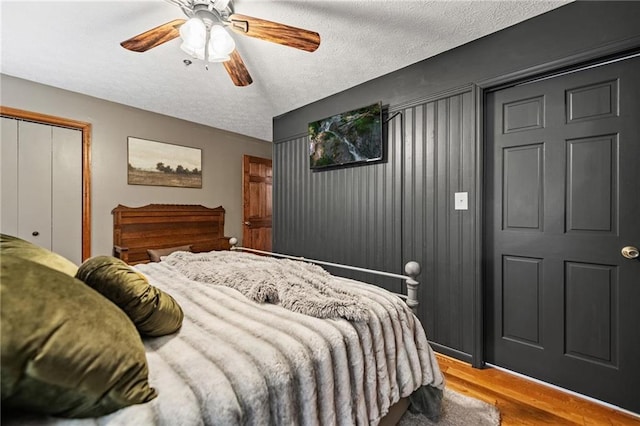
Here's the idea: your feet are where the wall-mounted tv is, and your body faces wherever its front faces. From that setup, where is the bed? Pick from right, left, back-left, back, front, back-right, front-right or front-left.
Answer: front-left

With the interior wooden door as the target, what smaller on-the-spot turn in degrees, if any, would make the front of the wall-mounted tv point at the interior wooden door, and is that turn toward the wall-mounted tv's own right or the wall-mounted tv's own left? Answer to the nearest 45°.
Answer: approximately 90° to the wall-mounted tv's own right

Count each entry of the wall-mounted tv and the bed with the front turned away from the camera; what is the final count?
0

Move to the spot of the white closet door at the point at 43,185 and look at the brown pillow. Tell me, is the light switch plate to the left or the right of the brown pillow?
right

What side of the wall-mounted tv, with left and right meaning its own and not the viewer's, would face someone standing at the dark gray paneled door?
left

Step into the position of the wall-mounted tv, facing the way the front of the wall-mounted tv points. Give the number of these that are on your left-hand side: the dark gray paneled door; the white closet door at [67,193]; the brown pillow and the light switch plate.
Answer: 2

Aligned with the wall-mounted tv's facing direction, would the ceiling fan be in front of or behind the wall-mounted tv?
in front

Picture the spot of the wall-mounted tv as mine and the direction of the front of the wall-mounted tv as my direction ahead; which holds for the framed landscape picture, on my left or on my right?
on my right

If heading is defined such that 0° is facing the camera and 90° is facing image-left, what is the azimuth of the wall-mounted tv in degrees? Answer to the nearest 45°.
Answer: approximately 45°

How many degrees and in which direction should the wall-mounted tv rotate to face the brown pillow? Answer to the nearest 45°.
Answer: approximately 45° to its right
